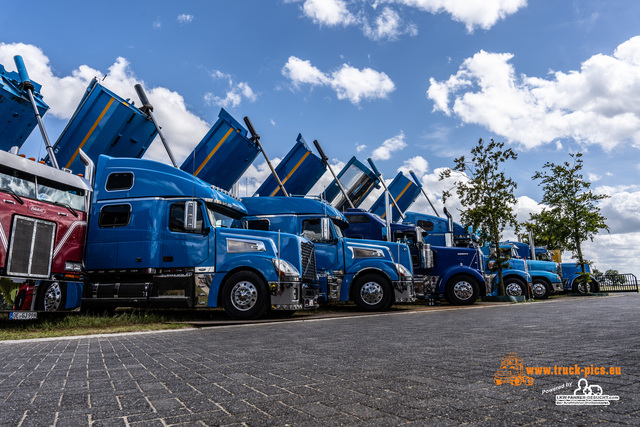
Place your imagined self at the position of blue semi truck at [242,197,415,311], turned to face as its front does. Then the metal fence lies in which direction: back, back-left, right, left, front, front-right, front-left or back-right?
front-left

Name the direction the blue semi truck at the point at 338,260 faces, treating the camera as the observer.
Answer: facing to the right of the viewer

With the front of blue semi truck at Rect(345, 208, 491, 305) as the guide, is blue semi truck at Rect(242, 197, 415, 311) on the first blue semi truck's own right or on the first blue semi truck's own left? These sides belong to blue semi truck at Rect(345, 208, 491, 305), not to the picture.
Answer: on the first blue semi truck's own right

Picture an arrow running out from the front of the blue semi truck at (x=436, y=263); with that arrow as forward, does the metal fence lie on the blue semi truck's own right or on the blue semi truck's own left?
on the blue semi truck's own left

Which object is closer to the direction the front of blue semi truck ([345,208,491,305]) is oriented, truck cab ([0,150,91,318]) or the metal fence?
the metal fence

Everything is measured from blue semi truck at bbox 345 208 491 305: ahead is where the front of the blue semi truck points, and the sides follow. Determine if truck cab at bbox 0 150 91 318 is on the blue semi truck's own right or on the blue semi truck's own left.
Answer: on the blue semi truck's own right

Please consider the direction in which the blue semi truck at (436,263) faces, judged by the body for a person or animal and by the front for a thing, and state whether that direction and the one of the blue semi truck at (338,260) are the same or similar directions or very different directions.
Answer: same or similar directions

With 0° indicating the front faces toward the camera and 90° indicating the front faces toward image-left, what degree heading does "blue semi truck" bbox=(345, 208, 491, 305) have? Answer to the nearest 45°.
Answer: approximately 270°

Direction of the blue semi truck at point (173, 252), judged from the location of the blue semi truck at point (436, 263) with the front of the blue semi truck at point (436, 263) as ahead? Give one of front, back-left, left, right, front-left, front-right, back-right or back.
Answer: back-right
